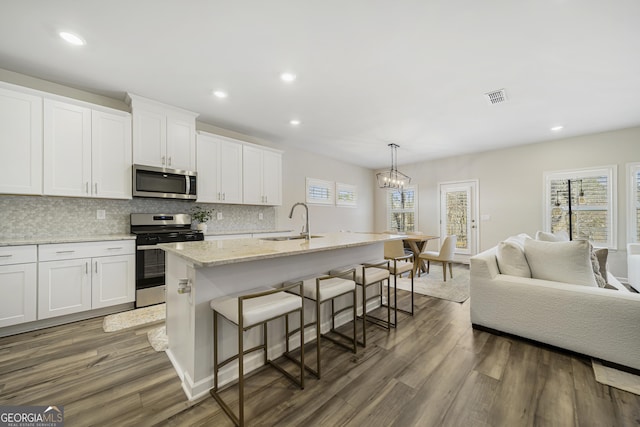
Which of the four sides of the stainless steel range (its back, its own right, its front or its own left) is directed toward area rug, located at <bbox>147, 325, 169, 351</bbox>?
front

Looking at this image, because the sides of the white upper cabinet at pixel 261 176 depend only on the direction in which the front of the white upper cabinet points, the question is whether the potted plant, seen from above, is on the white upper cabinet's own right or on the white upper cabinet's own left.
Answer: on the white upper cabinet's own right

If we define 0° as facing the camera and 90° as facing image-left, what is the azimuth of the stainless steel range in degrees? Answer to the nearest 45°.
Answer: approximately 0°

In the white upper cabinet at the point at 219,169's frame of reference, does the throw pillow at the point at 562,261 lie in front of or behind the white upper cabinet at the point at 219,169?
in front

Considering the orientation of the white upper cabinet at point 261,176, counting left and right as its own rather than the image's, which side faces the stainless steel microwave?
right

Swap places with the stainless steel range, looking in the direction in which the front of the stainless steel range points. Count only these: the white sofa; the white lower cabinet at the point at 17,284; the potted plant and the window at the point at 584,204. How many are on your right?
1

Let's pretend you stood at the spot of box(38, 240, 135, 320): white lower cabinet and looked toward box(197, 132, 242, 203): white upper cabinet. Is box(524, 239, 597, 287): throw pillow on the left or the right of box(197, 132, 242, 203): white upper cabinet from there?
right

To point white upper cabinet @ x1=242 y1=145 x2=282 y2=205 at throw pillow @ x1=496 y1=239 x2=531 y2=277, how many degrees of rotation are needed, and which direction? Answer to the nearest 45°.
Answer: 0° — it already faces it

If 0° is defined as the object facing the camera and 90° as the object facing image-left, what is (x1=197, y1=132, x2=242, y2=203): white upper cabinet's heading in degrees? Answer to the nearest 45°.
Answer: approximately 315°

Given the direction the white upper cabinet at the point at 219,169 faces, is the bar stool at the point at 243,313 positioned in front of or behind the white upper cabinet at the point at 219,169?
in front

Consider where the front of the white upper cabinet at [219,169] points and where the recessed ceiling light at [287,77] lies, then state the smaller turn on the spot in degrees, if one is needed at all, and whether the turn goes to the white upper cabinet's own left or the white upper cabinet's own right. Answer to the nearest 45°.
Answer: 0° — it already faces it

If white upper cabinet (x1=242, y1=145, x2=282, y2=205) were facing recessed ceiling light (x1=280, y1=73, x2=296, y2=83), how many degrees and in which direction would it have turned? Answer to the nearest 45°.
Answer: approximately 45° to its right

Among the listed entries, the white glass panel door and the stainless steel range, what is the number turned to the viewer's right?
0
